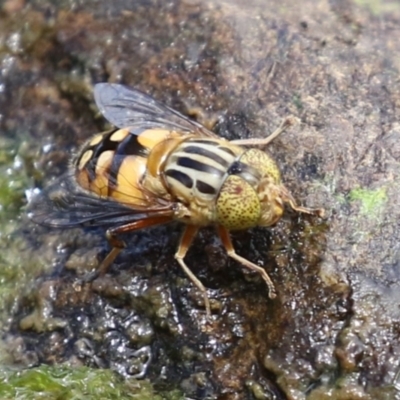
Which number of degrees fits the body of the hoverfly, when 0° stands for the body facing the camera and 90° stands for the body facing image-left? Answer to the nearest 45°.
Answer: approximately 315°
